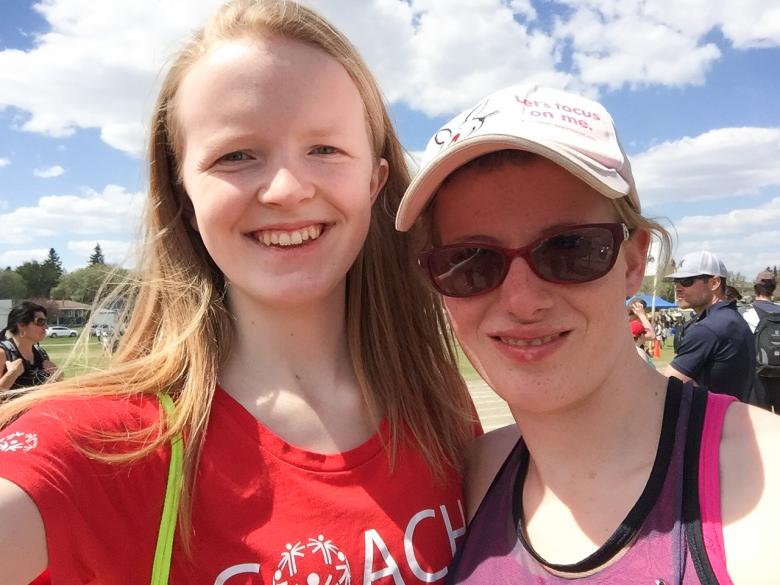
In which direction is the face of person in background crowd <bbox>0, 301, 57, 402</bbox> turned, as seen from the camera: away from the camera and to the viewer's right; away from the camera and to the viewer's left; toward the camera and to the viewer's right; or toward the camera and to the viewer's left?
toward the camera and to the viewer's right

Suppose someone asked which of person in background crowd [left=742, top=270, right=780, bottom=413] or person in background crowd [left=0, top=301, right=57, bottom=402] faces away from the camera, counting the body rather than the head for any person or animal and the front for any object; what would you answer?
person in background crowd [left=742, top=270, right=780, bottom=413]

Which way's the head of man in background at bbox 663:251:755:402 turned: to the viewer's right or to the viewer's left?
to the viewer's left

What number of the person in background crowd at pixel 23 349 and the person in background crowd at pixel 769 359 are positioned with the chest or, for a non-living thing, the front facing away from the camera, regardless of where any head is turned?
1

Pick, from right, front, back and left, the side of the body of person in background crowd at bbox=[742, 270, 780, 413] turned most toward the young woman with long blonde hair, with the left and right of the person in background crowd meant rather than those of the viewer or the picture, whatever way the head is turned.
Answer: back

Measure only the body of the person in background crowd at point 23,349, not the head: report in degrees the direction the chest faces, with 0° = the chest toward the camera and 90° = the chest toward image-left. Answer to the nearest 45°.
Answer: approximately 315°

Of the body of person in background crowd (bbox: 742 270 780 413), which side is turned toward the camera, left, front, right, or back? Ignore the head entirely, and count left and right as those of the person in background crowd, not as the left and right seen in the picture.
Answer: back

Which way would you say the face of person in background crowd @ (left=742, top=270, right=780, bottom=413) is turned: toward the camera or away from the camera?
away from the camera
